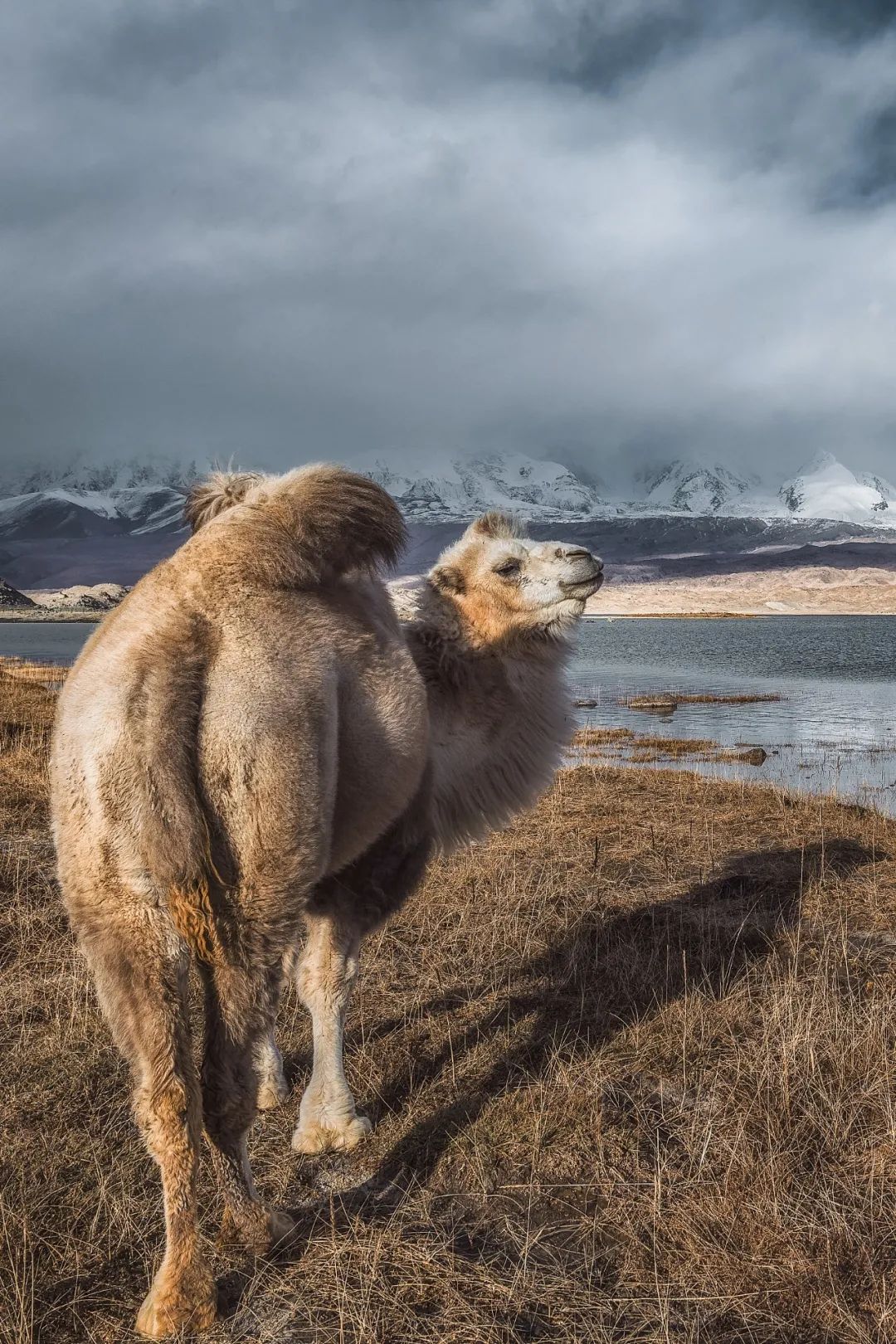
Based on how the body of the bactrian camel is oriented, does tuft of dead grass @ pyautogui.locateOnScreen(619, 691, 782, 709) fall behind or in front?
in front

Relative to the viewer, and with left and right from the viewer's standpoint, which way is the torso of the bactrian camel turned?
facing away from the viewer and to the right of the viewer
